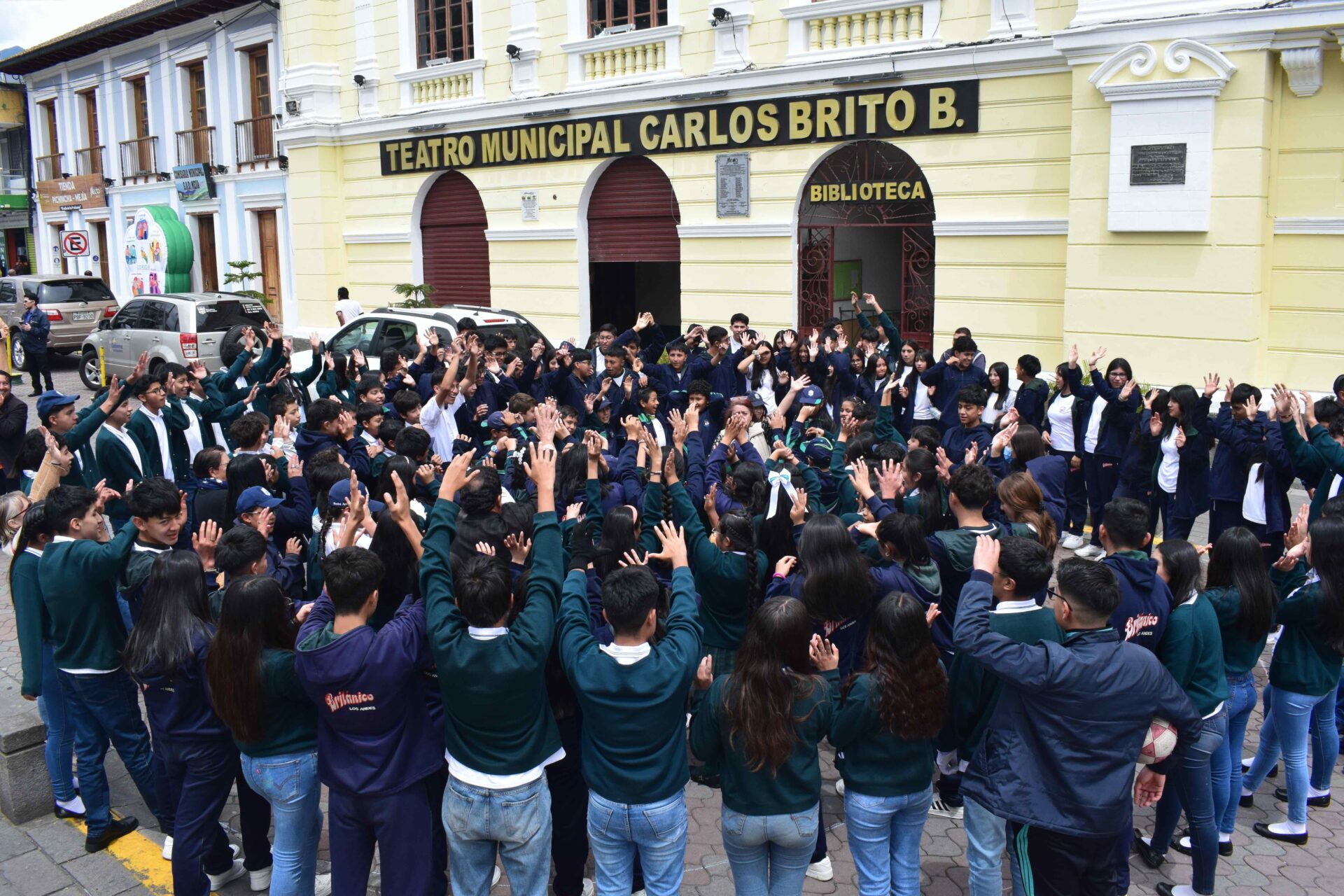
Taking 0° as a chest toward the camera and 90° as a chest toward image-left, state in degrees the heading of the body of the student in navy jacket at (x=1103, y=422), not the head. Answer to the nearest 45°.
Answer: approximately 45°

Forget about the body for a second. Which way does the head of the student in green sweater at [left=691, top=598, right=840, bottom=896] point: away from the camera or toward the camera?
away from the camera

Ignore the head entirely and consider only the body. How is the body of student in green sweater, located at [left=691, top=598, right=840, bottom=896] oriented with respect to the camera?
away from the camera

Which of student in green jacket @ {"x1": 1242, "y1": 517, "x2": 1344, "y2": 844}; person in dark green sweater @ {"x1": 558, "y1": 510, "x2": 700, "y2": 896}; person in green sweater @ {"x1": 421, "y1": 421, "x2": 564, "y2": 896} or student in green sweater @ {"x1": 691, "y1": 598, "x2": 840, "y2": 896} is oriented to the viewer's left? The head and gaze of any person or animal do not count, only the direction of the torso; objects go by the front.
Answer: student in green jacket @ {"x1": 1242, "y1": 517, "x2": 1344, "y2": 844}

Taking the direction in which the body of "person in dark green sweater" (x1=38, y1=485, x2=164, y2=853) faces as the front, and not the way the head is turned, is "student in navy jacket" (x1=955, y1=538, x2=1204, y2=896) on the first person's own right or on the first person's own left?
on the first person's own right

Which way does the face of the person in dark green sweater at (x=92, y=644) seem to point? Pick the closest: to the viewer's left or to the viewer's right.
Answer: to the viewer's right

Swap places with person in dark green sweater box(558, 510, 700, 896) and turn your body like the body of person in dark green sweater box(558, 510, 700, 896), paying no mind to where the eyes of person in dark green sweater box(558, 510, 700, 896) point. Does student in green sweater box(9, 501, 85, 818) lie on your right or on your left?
on your left

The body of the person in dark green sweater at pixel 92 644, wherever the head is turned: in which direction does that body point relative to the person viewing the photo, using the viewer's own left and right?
facing away from the viewer and to the right of the viewer

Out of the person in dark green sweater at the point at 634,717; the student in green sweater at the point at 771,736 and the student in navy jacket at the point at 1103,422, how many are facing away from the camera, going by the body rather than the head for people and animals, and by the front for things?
2

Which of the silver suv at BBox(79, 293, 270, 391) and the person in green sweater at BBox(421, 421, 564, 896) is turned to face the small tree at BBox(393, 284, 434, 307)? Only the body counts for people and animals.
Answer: the person in green sweater

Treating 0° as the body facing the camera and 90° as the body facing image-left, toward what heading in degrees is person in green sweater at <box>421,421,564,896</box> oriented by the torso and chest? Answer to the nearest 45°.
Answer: approximately 180°

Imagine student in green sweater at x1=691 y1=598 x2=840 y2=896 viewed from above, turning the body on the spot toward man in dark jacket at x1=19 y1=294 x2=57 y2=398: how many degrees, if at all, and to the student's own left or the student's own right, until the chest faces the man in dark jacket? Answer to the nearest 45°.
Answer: approximately 45° to the student's own left

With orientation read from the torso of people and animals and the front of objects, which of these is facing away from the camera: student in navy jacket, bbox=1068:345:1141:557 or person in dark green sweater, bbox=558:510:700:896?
the person in dark green sweater
